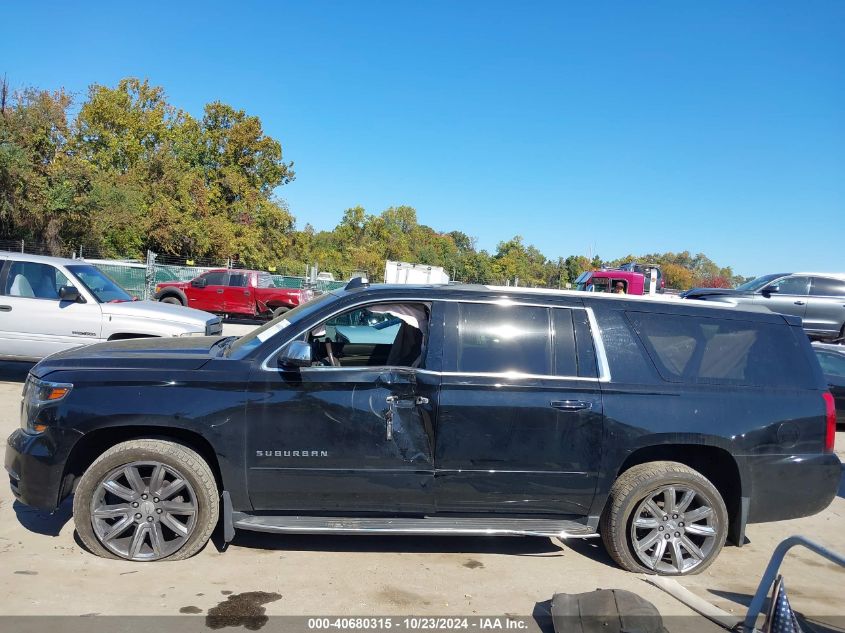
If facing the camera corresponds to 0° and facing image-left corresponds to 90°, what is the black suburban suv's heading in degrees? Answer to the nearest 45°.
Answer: approximately 90°

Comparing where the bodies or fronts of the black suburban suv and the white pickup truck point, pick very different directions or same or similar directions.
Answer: very different directions

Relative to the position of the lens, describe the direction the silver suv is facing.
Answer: facing to the left of the viewer

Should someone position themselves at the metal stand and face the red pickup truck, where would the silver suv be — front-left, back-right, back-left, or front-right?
front-right

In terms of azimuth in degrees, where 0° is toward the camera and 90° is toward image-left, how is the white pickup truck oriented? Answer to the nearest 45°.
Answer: approximately 270°

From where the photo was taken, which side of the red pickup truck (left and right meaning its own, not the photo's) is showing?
left

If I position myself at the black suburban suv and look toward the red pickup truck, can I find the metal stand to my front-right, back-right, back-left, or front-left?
back-right

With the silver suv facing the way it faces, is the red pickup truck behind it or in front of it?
in front

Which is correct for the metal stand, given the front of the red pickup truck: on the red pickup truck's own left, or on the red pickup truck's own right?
on the red pickup truck's own left

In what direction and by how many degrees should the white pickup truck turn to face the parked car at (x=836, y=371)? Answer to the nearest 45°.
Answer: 0° — it already faces it
